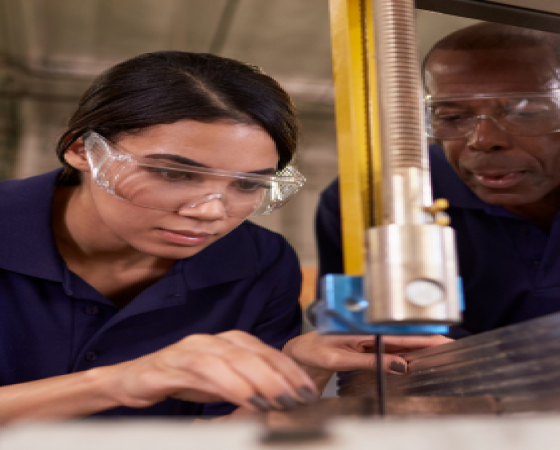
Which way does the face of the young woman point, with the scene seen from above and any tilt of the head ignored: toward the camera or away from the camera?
toward the camera

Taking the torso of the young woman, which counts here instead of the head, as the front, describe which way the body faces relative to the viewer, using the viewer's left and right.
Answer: facing the viewer and to the right of the viewer

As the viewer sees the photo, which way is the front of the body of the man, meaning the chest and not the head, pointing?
toward the camera

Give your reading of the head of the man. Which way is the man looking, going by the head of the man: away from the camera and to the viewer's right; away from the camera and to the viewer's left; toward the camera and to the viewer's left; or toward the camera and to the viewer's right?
toward the camera and to the viewer's left

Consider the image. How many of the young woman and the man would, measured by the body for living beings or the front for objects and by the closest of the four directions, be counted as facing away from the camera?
0
